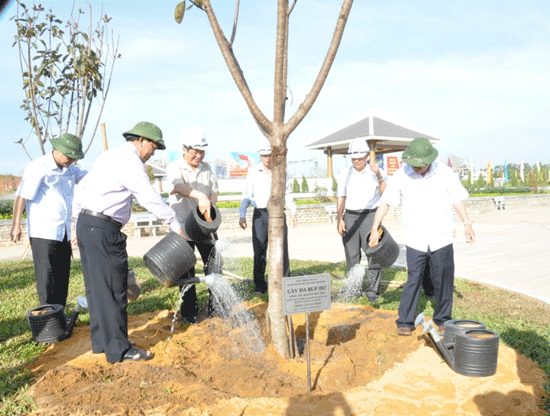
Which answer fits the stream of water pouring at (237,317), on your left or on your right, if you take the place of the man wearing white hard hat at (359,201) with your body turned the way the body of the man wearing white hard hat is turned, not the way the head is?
on your right

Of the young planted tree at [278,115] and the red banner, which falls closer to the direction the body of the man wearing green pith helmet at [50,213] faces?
the young planted tree

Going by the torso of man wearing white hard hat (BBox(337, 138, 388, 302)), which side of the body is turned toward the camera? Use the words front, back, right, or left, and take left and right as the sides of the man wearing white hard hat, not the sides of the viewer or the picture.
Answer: front

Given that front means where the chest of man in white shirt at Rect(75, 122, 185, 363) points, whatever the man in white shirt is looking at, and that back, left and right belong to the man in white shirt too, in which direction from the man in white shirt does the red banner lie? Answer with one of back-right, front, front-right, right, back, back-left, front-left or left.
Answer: front-left

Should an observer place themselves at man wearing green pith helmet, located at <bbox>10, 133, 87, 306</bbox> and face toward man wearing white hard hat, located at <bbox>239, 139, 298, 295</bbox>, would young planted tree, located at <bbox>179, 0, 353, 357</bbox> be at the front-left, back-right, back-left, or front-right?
front-right

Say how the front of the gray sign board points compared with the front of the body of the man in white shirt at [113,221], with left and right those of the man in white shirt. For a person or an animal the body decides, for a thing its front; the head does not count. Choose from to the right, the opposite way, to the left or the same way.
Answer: to the right

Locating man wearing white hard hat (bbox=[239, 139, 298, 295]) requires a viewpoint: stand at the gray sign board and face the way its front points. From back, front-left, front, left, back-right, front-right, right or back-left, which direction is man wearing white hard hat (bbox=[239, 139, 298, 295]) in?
back

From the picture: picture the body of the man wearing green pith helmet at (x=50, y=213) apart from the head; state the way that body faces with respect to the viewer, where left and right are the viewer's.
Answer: facing the viewer and to the right of the viewer

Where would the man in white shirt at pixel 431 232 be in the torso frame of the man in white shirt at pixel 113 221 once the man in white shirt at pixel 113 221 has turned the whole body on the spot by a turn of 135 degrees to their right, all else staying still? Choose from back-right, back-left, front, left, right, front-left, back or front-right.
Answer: back-left

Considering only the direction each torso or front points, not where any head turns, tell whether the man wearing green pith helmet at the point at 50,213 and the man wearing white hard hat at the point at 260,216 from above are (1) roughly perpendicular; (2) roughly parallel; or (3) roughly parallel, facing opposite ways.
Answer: roughly perpendicular

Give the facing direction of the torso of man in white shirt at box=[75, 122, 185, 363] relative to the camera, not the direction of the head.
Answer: to the viewer's right

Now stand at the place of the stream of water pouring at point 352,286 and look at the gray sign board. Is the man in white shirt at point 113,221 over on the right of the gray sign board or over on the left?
right

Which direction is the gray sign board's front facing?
toward the camera

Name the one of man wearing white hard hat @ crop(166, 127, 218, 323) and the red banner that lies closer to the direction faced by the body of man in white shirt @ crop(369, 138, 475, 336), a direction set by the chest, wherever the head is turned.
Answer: the man wearing white hard hat
